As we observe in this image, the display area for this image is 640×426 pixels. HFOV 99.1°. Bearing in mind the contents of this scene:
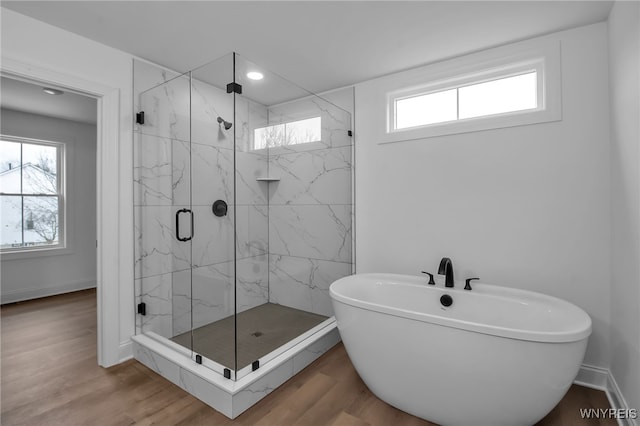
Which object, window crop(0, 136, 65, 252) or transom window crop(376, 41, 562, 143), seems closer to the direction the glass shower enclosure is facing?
the window

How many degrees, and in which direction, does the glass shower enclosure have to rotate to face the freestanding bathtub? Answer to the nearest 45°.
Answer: approximately 90° to its left

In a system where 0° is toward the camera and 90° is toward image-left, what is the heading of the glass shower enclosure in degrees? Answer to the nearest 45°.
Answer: approximately 45°
